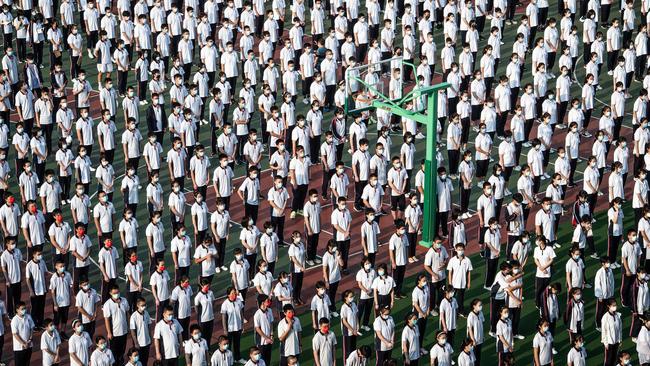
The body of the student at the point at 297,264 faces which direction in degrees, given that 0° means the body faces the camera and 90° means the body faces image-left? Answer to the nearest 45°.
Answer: approximately 315°

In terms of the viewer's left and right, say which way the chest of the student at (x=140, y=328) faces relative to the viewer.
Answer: facing the viewer and to the right of the viewer

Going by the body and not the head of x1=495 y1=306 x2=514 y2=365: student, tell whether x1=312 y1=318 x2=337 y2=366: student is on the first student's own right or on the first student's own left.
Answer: on the first student's own right

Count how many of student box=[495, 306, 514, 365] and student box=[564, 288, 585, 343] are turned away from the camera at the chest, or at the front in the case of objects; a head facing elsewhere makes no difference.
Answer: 0

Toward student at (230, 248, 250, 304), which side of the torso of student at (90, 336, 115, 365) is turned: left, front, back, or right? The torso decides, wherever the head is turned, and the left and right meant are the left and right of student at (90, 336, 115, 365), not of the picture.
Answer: left

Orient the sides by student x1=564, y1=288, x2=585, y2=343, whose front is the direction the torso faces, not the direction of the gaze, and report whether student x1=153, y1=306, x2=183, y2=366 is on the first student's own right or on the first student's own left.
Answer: on the first student's own right

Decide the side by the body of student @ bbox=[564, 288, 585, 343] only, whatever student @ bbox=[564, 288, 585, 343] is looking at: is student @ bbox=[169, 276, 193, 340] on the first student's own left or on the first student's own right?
on the first student's own right

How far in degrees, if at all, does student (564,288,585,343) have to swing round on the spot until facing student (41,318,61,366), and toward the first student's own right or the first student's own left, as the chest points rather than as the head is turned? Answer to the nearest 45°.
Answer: approximately 135° to the first student's own right
